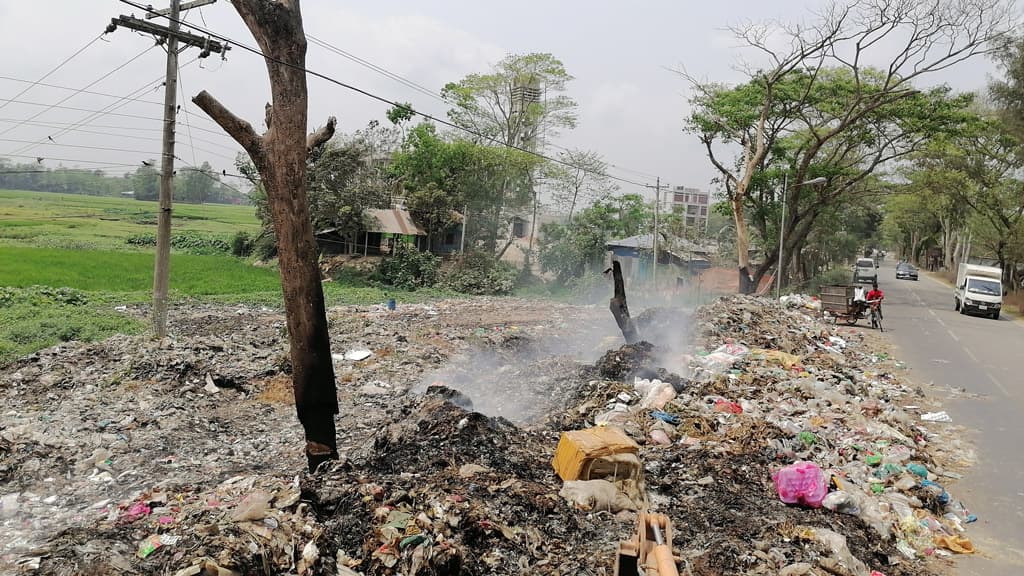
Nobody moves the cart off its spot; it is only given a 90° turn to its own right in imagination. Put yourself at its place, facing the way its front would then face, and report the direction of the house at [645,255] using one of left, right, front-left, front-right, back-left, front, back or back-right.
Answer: right

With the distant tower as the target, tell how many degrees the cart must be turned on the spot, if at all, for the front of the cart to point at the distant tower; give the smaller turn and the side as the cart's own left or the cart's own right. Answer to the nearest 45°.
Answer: approximately 180°

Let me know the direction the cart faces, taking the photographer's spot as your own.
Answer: facing the viewer and to the right of the viewer

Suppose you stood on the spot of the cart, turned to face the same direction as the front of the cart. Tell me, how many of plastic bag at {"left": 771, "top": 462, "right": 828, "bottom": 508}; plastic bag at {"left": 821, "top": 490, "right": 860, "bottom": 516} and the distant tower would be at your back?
1

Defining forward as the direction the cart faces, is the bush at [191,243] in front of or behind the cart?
behind

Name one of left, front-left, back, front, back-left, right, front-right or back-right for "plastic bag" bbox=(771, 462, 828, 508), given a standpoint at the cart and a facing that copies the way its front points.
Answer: front-right

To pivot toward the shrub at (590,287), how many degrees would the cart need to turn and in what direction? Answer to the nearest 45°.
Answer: approximately 180°

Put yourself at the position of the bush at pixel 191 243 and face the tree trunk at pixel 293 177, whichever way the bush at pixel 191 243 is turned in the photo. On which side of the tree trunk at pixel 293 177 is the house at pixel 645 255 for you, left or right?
left

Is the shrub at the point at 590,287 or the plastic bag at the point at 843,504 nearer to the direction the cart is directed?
the plastic bag

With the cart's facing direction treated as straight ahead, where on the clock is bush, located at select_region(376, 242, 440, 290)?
The bush is roughly at 5 o'clock from the cart.

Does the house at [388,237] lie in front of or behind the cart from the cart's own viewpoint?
behind

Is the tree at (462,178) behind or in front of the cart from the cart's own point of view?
behind
